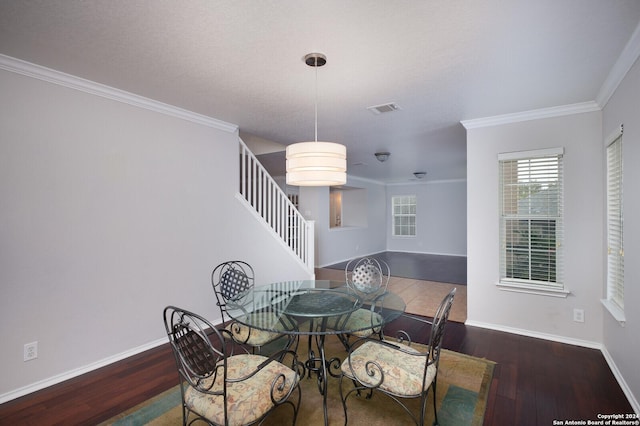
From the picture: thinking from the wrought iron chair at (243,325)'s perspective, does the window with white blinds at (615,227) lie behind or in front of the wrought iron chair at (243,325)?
in front

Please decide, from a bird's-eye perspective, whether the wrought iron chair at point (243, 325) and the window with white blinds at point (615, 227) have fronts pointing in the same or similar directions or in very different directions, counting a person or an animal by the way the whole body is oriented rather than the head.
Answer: very different directions

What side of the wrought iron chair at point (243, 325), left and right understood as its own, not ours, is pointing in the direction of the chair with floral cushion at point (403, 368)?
front

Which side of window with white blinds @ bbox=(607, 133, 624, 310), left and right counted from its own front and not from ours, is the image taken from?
left

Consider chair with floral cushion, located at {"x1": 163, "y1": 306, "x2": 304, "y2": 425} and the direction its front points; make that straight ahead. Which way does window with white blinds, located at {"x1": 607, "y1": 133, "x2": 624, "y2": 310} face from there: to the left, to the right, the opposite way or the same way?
to the left

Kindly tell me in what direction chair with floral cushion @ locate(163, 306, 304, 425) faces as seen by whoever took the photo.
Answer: facing away from the viewer and to the right of the viewer
